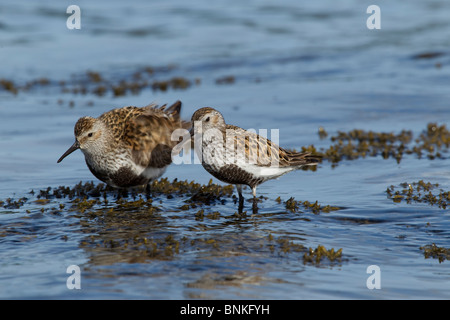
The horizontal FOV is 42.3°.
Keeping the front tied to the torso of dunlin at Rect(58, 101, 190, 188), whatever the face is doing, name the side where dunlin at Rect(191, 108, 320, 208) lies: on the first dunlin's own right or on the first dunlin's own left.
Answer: on the first dunlin's own left

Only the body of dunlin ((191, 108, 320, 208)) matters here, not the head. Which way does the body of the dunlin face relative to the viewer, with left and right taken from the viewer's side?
facing to the left of the viewer

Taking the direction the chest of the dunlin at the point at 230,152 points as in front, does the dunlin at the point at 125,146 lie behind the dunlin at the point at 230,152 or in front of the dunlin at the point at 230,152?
in front
